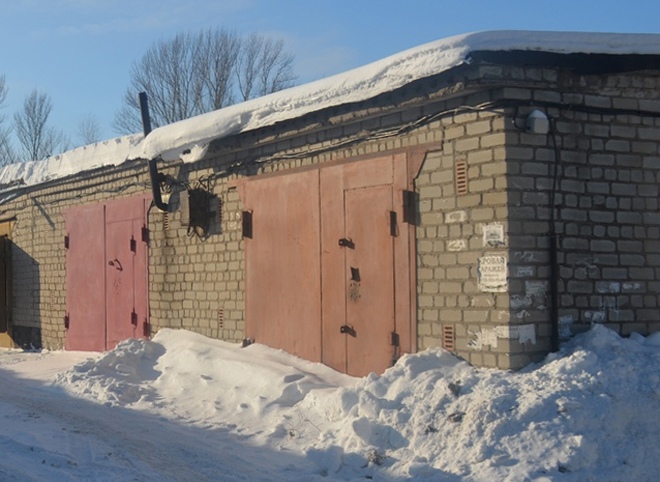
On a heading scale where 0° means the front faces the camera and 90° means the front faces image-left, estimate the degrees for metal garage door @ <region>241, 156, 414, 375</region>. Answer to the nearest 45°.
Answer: approximately 45°

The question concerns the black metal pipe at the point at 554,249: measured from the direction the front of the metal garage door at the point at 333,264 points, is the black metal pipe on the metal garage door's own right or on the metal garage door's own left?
on the metal garage door's own left

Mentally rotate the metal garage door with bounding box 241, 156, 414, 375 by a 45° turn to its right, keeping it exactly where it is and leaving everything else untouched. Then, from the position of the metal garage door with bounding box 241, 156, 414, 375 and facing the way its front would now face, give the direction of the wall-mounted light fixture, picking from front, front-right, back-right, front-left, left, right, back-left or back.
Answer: back-left
